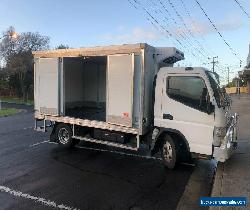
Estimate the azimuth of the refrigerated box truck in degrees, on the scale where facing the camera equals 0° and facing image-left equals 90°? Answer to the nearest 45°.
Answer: approximately 315°
